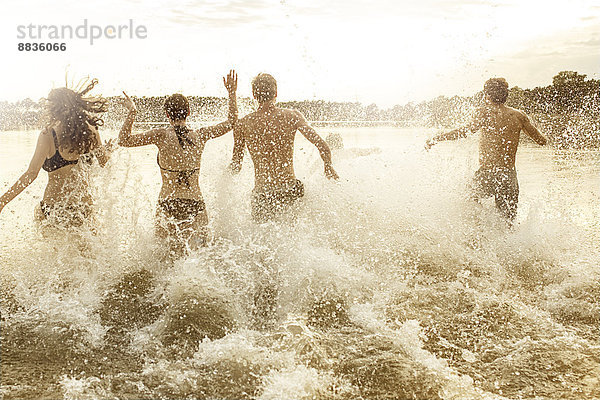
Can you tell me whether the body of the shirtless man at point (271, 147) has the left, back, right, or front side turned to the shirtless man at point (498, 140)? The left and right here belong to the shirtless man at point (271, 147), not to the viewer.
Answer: right

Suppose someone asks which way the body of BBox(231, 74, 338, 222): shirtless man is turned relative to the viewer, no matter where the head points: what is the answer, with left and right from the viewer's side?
facing away from the viewer

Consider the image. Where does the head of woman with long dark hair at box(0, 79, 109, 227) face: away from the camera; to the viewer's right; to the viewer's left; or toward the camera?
away from the camera

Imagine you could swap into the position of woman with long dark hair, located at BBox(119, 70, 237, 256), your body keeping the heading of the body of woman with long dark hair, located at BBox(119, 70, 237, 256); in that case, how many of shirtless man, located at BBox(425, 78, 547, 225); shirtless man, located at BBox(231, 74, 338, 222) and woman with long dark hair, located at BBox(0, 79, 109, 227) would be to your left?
1

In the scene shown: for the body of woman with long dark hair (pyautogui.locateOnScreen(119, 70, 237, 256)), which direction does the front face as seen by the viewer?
away from the camera

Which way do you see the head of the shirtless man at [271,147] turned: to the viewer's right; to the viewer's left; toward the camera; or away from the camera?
away from the camera

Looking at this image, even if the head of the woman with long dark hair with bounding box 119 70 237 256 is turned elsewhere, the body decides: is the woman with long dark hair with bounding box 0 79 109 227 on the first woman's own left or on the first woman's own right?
on the first woman's own left

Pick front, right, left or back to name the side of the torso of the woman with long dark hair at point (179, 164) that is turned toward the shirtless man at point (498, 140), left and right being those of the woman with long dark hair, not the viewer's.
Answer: right

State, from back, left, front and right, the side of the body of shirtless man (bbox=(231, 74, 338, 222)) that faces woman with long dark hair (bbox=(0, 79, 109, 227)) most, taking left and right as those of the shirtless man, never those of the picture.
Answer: left

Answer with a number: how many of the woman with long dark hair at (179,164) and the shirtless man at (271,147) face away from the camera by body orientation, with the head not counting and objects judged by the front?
2

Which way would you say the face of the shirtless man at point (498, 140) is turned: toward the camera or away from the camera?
away from the camera
